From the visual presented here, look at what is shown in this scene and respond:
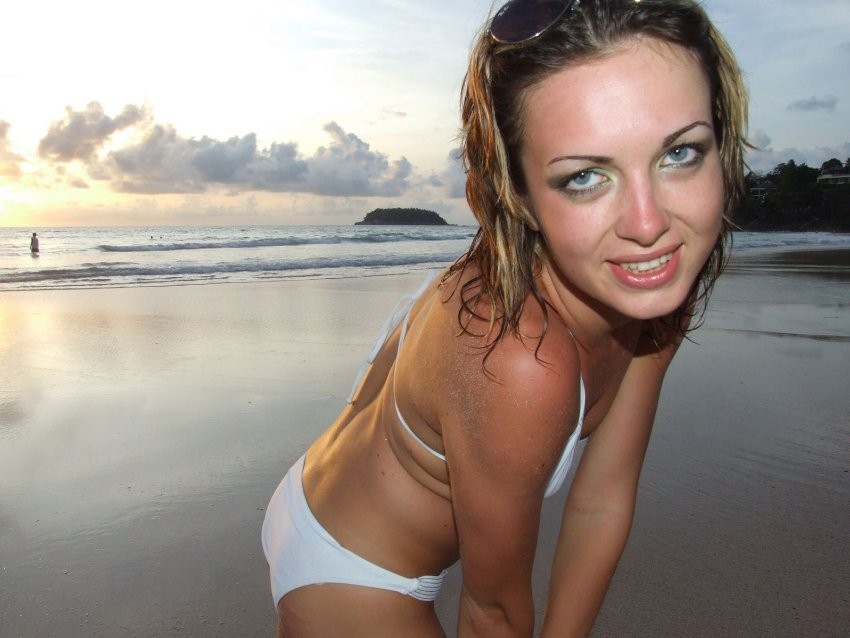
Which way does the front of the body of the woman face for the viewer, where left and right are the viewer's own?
facing the viewer and to the right of the viewer
